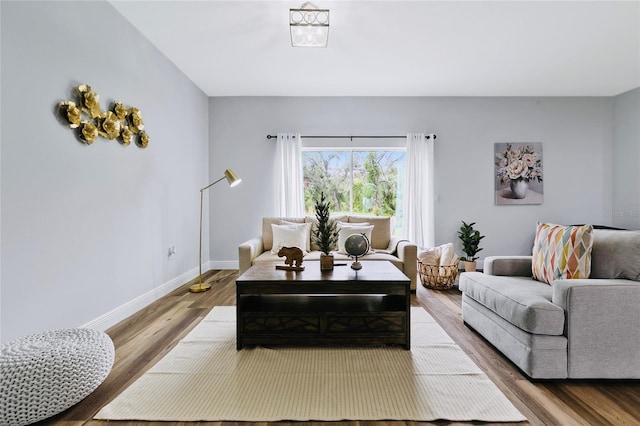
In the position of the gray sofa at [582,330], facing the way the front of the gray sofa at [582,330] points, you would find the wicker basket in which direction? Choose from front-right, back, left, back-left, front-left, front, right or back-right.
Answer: right

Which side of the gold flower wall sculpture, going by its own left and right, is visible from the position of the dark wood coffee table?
front

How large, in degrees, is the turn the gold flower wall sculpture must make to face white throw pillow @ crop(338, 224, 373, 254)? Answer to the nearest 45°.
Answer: approximately 45° to its left

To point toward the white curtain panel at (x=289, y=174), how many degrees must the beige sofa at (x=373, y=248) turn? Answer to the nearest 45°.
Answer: approximately 135° to its right

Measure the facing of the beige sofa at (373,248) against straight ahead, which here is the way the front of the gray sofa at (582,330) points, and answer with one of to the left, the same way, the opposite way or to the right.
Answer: to the left

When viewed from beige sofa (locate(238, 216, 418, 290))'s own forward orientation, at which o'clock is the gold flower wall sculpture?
The gold flower wall sculpture is roughly at 2 o'clock from the beige sofa.

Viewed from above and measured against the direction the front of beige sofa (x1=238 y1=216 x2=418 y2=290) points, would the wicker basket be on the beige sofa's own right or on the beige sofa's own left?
on the beige sofa's own left

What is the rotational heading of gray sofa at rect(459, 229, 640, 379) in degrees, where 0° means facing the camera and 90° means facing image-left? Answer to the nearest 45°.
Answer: approximately 45°

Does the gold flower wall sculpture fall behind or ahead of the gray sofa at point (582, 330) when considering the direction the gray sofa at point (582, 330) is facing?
ahead

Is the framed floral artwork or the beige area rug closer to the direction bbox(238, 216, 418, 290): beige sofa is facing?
the beige area rug

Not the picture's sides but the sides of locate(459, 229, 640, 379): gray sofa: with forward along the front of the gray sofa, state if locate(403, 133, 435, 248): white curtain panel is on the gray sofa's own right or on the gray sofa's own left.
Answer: on the gray sofa's own right

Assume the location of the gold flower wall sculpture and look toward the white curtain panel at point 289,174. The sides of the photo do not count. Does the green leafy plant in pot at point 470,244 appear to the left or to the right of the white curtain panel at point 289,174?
right

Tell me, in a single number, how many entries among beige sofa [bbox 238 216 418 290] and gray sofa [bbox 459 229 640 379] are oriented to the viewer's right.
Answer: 0

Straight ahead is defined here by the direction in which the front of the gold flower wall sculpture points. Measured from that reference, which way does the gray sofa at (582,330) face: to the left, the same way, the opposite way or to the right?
the opposite way

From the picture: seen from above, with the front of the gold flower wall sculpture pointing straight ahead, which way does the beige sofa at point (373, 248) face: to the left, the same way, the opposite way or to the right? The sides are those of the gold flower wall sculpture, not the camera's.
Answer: to the right

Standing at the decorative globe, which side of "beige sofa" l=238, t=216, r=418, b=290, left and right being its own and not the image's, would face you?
front
